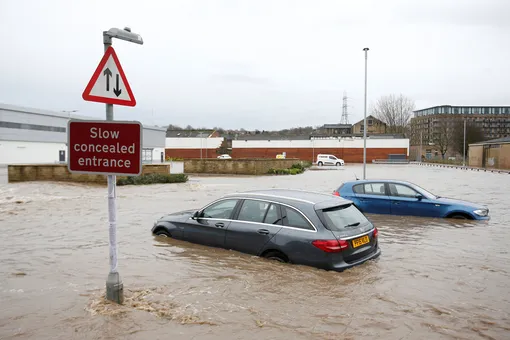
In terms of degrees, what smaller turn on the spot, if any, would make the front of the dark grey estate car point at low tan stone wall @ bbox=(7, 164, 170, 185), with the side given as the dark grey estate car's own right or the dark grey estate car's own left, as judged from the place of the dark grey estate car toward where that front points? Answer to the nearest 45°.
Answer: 0° — it already faces it

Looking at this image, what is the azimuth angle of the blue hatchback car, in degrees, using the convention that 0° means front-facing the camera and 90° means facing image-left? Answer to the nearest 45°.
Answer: approximately 270°

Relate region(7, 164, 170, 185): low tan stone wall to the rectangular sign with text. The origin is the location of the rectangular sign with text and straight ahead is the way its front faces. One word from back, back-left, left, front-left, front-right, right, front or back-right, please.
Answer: back

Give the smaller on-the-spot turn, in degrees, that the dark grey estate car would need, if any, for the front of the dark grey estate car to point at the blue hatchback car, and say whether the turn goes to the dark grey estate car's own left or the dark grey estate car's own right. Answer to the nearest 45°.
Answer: approximately 90° to the dark grey estate car's own right

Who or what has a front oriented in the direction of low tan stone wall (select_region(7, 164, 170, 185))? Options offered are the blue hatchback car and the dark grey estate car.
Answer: the dark grey estate car

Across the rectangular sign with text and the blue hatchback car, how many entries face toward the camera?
1

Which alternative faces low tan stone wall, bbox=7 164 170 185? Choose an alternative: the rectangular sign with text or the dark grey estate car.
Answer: the dark grey estate car

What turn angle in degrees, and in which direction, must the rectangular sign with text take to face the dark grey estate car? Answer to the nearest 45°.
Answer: approximately 135° to its left

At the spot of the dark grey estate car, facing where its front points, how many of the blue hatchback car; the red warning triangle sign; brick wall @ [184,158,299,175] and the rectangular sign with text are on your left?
2
